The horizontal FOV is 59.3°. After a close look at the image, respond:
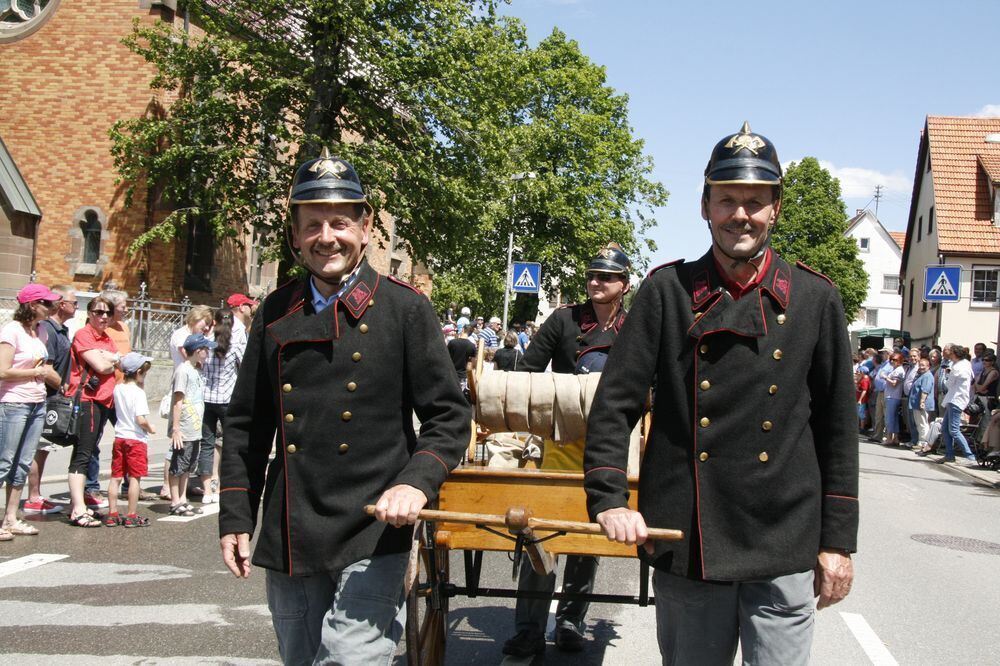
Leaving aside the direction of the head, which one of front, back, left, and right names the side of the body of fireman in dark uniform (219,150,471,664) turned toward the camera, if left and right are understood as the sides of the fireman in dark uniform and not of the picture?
front

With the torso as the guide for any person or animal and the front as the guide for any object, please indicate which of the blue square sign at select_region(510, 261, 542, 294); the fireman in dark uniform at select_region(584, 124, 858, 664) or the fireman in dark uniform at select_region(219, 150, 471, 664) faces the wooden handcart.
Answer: the blue square sign

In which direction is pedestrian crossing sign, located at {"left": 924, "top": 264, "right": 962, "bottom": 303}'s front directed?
toward the camera

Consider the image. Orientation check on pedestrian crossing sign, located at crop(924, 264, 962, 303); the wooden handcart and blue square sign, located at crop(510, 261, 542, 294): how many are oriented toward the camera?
3

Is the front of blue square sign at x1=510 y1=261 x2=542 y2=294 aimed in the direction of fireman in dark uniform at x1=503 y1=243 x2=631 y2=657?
yes

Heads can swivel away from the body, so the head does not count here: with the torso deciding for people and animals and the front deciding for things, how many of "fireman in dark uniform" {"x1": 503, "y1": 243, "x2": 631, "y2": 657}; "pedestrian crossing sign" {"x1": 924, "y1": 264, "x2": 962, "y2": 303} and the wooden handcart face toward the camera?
3

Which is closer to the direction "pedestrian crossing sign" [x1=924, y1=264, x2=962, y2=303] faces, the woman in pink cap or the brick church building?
the woman in pink cap

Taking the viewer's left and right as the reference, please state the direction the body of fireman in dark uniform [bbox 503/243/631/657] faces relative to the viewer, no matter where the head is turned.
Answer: facing the viewer

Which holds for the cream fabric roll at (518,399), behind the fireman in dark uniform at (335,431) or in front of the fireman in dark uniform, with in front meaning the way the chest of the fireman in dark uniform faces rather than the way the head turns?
behind

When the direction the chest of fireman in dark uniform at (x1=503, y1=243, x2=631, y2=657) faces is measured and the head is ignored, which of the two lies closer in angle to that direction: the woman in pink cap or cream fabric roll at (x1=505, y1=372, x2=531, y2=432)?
the cream fabric roll

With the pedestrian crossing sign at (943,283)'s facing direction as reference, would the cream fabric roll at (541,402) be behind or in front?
in front

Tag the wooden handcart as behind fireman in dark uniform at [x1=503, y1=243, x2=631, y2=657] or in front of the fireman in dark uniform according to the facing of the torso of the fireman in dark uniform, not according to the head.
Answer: in front

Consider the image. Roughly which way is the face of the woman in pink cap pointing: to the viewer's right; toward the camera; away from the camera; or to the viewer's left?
to the viewer's right

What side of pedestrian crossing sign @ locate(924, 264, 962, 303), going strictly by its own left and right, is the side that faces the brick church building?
right
